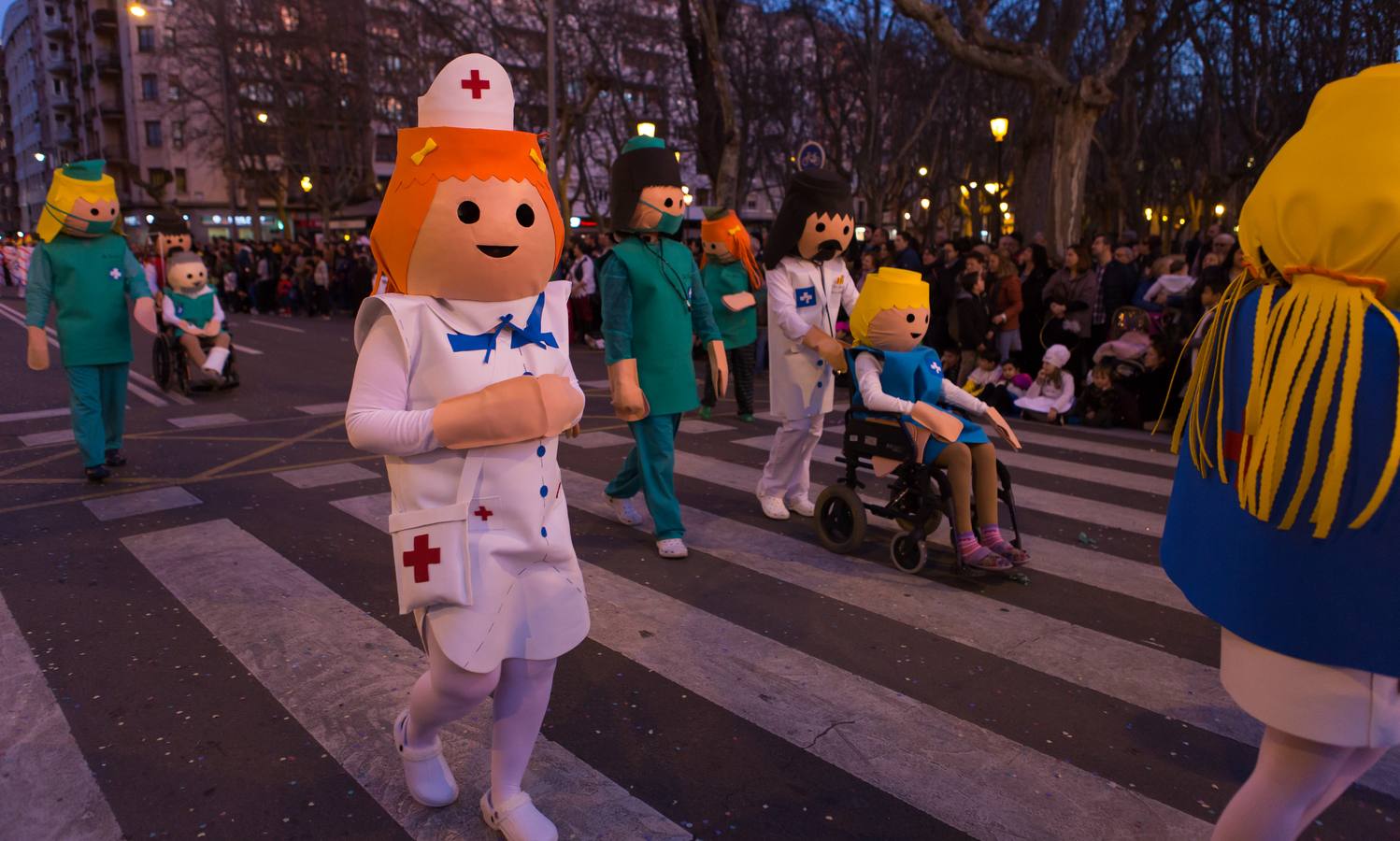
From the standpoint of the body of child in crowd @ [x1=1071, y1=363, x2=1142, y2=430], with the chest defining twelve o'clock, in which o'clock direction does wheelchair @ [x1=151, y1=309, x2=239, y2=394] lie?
The wheelchair is roughly at 1 o'clock from the child in crowd.

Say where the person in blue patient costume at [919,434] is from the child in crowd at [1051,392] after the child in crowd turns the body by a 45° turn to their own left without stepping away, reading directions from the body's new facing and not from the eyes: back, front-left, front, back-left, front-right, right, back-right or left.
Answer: front

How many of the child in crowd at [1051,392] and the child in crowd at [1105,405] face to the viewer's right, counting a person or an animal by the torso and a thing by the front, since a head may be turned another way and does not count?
0

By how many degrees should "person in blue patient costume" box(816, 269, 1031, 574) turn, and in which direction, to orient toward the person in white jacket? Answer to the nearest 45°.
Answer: approximately 180°

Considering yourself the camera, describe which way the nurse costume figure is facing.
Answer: facing the viewer and to the right of the viewer

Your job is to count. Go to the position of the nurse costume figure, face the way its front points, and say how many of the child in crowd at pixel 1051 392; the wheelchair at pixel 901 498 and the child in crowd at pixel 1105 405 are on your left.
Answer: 3

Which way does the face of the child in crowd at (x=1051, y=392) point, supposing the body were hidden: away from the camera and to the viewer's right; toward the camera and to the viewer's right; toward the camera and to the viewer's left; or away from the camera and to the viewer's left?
toward the camera and to the viewer's left

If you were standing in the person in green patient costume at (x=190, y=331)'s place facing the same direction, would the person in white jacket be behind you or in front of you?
in front

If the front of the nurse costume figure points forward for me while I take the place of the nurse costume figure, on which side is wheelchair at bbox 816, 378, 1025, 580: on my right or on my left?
on my left

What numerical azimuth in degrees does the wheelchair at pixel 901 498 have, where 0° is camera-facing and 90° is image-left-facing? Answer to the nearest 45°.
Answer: approximately 315°

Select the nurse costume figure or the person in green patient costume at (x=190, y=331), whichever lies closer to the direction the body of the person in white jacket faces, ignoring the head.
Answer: the nurse costume figure

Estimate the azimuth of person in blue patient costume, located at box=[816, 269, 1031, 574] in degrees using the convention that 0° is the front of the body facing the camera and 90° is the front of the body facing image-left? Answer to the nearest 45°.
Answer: approximately 315°
